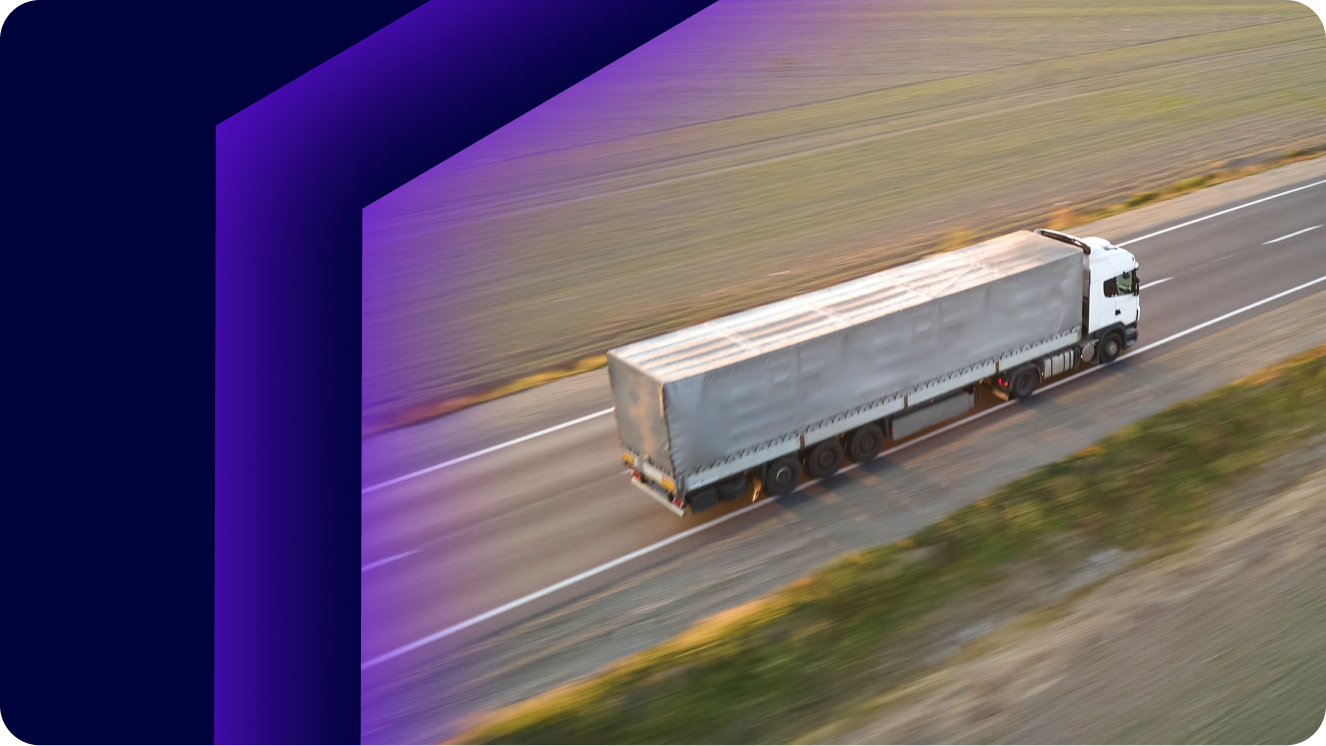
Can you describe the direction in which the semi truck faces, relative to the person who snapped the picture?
facing away from the viewer and to the right of the viewer
